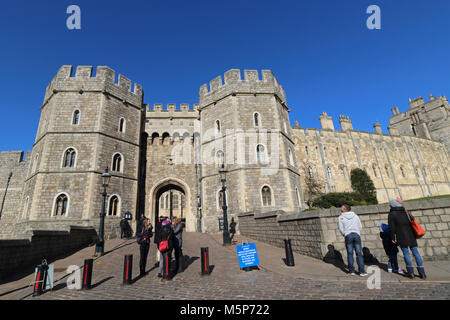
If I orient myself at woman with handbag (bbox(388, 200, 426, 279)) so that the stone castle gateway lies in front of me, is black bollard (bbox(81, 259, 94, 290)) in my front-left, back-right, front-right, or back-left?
front-left

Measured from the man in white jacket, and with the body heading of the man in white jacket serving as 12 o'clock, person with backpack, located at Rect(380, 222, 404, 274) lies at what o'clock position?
The person with backpack is roughly at 2 o'clock from the man in white jacket.

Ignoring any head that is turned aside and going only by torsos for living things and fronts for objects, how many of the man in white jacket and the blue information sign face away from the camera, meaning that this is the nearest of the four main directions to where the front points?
1

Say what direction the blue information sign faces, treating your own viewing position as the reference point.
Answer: facing the viewer

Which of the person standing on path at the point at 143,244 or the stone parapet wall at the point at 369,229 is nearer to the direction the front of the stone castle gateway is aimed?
the person standing on path

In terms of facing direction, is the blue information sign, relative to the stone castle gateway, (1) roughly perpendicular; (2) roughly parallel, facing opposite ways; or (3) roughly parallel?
roughly parallel

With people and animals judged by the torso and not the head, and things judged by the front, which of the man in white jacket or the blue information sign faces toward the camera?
the blue information sign

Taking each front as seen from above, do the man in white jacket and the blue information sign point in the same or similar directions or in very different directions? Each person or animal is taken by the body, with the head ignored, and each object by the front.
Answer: very different directions

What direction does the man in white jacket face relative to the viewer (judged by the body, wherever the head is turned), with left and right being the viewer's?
facing away from the viewer

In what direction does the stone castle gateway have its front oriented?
toward the camera

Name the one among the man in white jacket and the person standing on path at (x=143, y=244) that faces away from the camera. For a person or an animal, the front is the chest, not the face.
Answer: the man in white jacket

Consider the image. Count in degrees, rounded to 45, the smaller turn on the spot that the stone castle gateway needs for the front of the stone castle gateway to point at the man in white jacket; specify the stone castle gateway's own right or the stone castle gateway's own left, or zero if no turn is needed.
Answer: approximately 45° to the stone castle gateway's own left

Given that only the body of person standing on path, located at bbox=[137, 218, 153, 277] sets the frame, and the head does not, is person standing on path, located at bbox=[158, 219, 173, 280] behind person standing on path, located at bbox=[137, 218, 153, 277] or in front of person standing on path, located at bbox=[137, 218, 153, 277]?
in front

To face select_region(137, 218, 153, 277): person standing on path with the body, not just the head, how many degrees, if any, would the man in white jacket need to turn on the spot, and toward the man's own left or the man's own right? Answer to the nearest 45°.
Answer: approximately 90° to the man's own left

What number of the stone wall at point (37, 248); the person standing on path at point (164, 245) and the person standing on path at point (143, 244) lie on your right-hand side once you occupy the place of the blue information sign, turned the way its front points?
3

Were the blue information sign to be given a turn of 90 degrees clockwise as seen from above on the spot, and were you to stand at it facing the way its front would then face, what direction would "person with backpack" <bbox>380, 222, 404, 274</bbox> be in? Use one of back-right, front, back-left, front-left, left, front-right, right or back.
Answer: back

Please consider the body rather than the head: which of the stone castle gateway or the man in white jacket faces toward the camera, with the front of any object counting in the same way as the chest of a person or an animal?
the stone castle gateway
